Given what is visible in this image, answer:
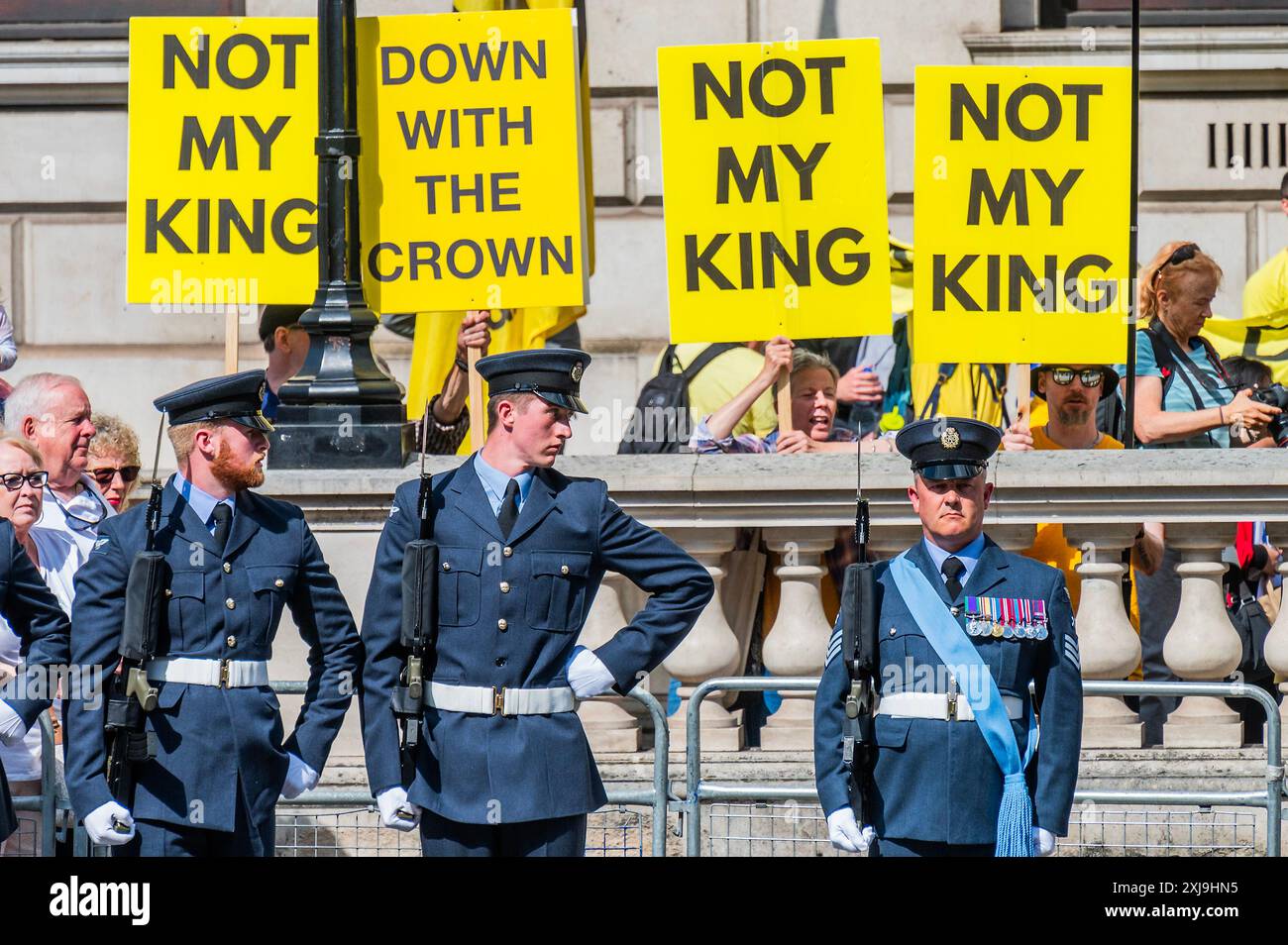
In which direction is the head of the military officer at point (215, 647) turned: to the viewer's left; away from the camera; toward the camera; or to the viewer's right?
to the viewer's right

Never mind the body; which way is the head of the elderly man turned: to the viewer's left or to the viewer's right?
to the viewer's right

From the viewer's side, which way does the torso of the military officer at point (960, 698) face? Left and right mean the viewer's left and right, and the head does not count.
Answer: facing the viewer

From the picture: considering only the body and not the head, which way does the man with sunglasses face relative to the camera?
toward the camera

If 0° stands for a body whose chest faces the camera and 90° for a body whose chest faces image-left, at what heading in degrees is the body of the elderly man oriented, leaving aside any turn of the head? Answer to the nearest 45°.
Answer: approximately 315°

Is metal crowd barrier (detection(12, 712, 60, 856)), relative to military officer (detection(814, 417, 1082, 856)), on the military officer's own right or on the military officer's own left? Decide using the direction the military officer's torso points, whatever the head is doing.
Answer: on the military officer's own right

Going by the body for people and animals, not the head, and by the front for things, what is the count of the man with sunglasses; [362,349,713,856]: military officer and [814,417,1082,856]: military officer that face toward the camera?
3

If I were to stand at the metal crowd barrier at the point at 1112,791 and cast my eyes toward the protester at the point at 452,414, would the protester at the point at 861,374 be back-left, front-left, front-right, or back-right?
front-right

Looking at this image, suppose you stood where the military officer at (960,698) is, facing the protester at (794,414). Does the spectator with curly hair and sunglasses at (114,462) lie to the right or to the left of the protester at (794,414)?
left

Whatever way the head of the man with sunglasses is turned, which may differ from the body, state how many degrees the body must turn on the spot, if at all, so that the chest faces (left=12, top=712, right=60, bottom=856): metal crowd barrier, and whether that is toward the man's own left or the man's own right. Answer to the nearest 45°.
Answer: approximately 45° to the man's own right

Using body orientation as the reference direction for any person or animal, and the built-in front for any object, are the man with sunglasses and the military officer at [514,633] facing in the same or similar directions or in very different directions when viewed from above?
same or similar directions

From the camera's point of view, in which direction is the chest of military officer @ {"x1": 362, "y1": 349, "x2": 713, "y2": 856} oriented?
toward the camera
